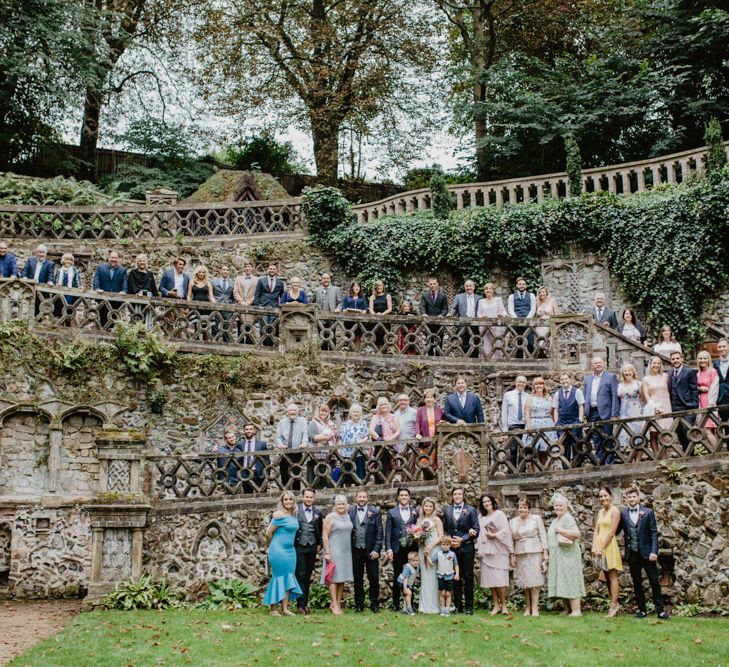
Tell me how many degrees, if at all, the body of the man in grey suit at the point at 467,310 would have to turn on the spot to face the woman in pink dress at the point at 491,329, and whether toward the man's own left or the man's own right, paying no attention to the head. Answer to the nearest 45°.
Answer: approximately 45° to the man's own left

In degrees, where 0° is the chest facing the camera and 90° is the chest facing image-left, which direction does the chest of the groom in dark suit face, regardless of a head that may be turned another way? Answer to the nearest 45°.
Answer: approximately 0°

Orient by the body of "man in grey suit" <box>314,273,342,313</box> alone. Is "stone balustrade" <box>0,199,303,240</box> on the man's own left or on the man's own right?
on the man's own right

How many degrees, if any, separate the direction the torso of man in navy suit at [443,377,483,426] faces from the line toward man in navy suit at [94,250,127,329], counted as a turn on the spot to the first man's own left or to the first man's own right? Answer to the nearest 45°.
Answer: approximately 90° to the first man's own right

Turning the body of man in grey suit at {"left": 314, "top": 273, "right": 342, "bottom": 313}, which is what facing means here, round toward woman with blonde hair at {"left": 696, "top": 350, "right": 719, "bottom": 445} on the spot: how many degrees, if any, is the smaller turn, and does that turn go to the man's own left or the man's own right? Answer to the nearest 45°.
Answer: approximately 45° to the man's own left

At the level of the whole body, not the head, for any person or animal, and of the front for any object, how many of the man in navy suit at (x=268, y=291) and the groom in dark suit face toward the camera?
2

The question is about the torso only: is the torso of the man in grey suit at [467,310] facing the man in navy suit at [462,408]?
yes

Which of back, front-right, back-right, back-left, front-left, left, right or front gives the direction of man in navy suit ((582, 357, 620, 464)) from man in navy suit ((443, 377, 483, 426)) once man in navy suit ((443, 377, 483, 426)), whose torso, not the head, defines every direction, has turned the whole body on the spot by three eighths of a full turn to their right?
back-right

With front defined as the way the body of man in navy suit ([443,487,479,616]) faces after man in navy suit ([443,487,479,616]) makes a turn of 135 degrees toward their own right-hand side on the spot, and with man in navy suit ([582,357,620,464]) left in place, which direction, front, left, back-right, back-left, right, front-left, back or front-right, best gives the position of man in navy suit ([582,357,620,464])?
right

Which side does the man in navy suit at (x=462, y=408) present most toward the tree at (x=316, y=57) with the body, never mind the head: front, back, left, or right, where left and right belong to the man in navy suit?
back

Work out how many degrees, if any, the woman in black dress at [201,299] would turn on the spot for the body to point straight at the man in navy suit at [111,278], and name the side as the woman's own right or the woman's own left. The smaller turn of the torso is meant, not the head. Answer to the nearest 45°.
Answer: approximately 90° to the woman's own right

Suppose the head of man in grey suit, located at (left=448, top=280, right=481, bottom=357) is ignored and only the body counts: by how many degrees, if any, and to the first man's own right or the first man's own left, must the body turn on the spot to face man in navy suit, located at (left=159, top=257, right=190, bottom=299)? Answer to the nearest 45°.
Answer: approximately 90° to the first man's own right

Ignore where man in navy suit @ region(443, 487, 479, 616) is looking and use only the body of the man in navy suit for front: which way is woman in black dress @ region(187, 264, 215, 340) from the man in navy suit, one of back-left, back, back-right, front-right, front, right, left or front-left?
back-right
